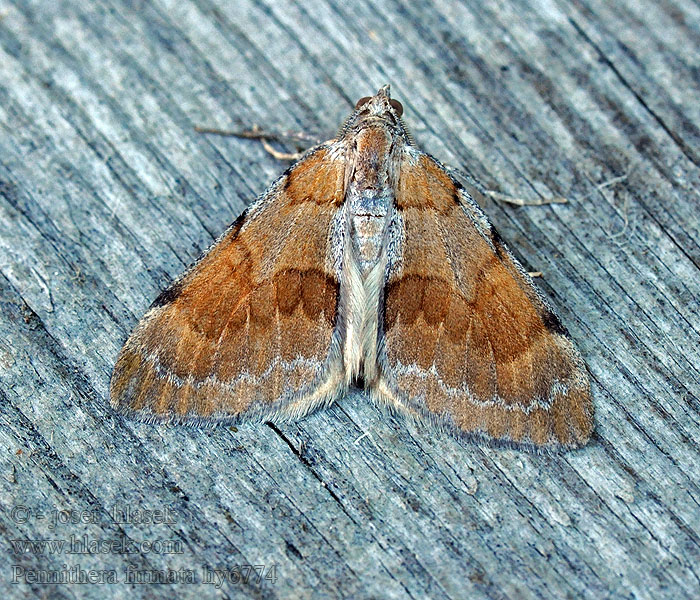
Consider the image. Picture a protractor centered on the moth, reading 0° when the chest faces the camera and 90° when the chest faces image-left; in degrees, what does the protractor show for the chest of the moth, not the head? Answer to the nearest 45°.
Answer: approximately 180°
